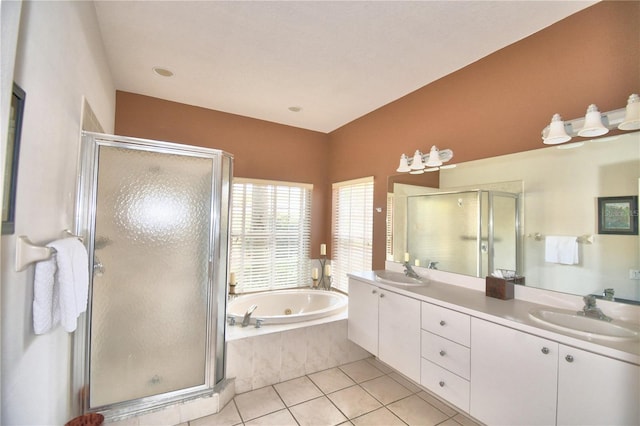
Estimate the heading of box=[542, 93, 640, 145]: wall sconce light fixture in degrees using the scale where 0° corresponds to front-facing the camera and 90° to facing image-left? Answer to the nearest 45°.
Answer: approximately 45°

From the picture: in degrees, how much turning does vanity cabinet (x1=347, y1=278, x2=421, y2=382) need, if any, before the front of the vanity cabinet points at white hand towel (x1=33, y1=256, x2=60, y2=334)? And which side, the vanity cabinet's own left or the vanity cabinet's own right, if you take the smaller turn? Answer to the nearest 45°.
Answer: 0° — it already faces it

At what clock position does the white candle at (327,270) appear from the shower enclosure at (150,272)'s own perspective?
The white candle is roughly at 8 o'clock from the shower enclosure.

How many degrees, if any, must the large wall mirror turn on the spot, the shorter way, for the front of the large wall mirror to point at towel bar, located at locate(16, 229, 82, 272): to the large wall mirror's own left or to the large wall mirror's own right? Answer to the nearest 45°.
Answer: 0° — it already faces it

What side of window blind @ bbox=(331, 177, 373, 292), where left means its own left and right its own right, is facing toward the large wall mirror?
left

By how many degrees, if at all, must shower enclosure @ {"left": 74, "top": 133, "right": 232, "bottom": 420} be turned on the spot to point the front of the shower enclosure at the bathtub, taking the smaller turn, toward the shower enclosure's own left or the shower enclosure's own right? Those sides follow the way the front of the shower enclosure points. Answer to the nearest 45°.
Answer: approximately 135° to the shower enclosure's own left

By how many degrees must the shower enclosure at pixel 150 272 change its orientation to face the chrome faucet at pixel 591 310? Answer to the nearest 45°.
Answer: approximately 45° to its left

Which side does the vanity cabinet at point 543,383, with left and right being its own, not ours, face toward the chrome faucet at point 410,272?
right

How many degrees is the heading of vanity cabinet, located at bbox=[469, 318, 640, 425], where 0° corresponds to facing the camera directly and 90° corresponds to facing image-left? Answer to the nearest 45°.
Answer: approximately 45°
